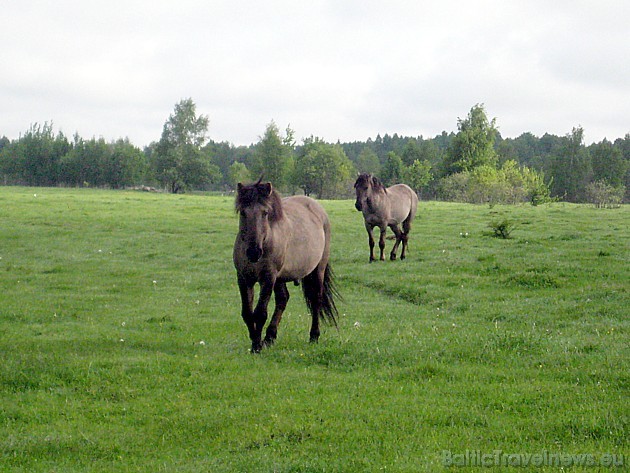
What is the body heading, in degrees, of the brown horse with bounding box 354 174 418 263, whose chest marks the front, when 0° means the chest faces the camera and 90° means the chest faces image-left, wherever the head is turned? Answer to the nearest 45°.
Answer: approximately 45°

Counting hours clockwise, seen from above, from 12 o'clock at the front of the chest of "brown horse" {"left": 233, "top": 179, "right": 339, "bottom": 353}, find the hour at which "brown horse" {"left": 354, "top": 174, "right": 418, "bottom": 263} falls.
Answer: "brown horse" {"left": 354, "top": 174, "right": 418, "bottom": 263} is roughly at 5 o'clock from "brown horse" {"left": 233, "top": 179, "right": 339, "bottom": 353}.

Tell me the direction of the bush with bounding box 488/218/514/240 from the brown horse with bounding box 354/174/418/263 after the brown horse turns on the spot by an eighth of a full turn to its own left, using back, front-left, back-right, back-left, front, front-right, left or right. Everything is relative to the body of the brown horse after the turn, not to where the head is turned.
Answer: back-left

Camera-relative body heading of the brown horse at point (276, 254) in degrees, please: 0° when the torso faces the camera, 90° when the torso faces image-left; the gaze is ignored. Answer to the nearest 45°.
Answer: approximately 45°

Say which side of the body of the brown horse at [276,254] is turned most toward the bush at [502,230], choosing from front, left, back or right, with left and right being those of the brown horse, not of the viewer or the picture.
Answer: back

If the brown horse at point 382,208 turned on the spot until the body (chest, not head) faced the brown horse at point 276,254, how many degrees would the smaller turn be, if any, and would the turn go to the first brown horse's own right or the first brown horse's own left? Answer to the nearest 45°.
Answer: approximately 45° to the first brown horse's own left
